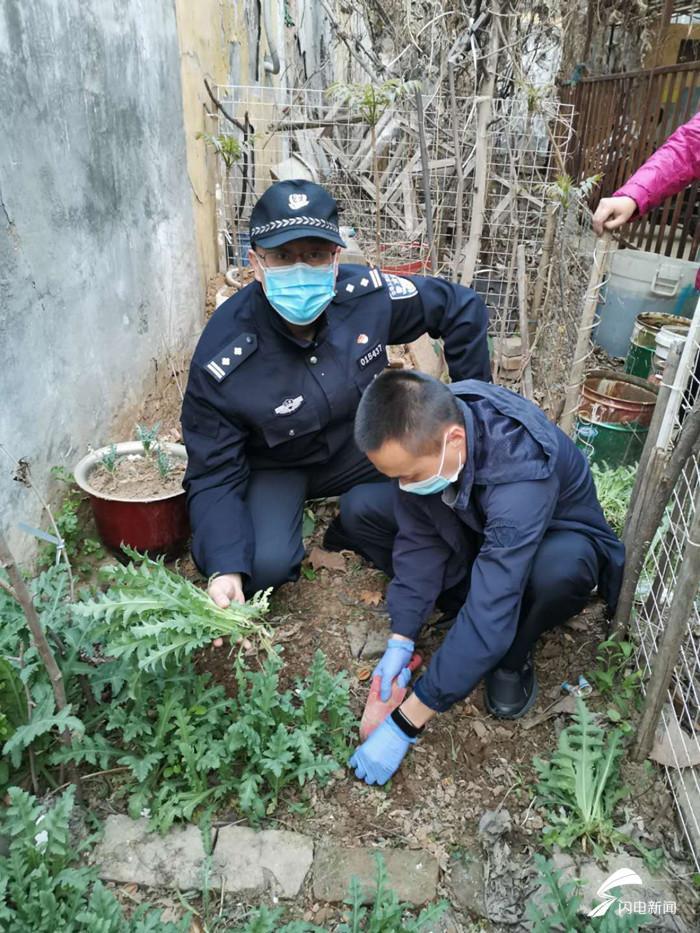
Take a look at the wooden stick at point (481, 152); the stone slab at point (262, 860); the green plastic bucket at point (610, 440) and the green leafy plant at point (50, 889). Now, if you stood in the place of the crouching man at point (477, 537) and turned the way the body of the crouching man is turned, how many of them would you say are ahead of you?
2

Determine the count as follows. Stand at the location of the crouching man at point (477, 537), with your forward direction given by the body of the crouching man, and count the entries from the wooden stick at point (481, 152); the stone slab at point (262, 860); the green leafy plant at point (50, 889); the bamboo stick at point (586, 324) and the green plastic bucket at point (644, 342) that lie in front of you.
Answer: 2

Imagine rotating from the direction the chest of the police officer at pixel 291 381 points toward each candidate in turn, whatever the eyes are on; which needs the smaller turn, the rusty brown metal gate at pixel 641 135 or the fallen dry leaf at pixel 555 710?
the fallen dry leaf

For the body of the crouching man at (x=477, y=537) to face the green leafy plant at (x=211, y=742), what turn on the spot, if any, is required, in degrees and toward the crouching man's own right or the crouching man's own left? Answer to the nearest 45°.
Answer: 0° — they already face it

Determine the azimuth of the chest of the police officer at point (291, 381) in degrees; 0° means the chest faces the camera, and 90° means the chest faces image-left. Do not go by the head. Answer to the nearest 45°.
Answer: approximately 0°

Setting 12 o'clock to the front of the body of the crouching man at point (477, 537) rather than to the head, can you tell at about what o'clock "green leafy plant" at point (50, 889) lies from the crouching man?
The green leafy plant is roughly at 12 o'clock from the crouching man.

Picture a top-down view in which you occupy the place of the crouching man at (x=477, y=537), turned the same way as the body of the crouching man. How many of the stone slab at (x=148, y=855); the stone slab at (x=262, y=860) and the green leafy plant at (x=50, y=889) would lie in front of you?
3

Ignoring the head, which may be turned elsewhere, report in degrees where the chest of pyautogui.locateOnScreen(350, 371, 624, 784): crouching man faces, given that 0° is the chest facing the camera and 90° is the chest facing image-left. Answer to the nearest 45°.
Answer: approximately 45°

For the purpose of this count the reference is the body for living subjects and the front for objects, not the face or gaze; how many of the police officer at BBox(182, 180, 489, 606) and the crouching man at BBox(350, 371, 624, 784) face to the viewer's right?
0

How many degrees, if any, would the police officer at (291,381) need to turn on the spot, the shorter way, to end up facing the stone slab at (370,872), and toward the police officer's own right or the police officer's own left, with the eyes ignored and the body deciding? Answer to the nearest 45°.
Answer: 0° — they already face it

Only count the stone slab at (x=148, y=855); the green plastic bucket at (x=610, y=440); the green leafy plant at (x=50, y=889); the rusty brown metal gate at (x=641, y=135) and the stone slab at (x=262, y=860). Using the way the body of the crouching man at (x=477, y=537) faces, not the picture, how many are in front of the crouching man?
3

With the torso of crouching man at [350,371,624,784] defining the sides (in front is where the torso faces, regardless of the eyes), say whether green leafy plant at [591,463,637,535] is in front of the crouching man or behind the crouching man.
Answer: behind

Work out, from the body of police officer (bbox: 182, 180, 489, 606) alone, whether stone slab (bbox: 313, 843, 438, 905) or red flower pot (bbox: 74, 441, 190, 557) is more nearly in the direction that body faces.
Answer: the stone slab
